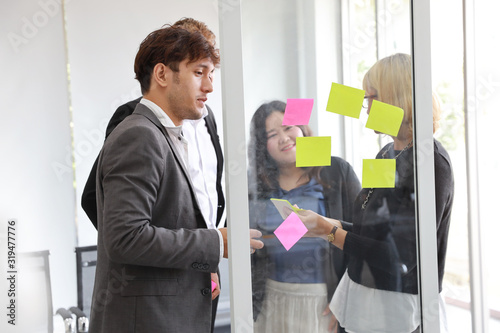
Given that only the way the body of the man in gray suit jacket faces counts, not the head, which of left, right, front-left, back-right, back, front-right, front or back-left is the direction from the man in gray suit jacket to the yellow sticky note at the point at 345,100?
front

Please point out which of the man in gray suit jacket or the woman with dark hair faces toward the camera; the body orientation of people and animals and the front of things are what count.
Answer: the woman with dark hair

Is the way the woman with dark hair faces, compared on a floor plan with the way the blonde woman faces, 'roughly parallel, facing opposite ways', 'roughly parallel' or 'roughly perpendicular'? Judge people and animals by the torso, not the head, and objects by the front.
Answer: roughly perpendicular

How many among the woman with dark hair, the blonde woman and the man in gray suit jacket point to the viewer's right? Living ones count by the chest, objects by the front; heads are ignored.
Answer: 1

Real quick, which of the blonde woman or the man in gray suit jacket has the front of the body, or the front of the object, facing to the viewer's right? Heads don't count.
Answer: the man in gray suit jacket

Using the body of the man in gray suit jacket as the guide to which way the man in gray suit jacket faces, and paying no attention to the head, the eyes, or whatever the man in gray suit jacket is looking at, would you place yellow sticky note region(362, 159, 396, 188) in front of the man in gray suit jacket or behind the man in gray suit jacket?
in front

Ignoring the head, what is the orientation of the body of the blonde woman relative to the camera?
to the viewer's left

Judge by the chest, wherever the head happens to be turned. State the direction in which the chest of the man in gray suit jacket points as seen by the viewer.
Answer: to the viewer's right

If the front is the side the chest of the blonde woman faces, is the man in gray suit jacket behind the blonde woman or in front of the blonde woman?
in front

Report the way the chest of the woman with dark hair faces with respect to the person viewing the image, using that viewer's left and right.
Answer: facing the viewer
